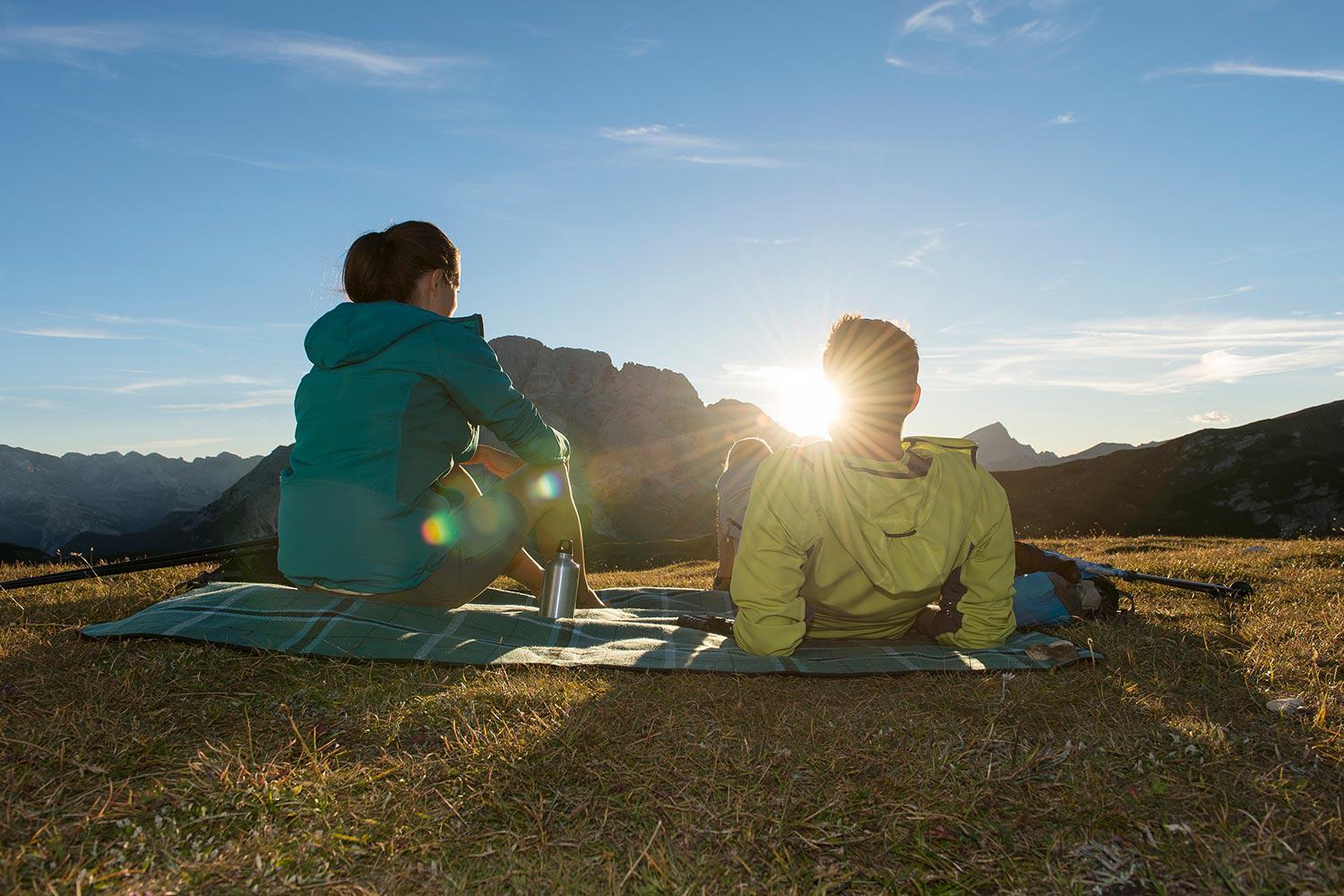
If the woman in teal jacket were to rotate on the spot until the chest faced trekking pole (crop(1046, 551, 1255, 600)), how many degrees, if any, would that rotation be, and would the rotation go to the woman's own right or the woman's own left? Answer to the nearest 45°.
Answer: approximately 45° to the woman's own right

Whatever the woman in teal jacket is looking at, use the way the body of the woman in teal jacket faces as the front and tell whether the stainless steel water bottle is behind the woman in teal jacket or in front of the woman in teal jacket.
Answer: in front

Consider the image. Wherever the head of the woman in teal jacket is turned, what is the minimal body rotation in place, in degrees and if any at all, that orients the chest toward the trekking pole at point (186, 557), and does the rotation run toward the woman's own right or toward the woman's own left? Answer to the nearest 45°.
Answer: approximately 90° to the woman's own left

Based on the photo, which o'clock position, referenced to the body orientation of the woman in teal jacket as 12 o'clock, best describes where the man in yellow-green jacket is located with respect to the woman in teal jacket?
The man in yellow-green jacket is roughly at 2 o'clock from the woman in teal jacket.

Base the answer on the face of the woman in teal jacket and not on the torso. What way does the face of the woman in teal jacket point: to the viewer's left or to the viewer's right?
to the viewer's right

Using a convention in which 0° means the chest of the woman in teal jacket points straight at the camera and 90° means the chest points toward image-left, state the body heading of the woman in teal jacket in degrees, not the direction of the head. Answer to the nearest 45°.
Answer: approximately 225°

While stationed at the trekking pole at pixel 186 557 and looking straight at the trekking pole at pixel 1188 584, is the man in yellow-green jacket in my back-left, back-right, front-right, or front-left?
front-right
